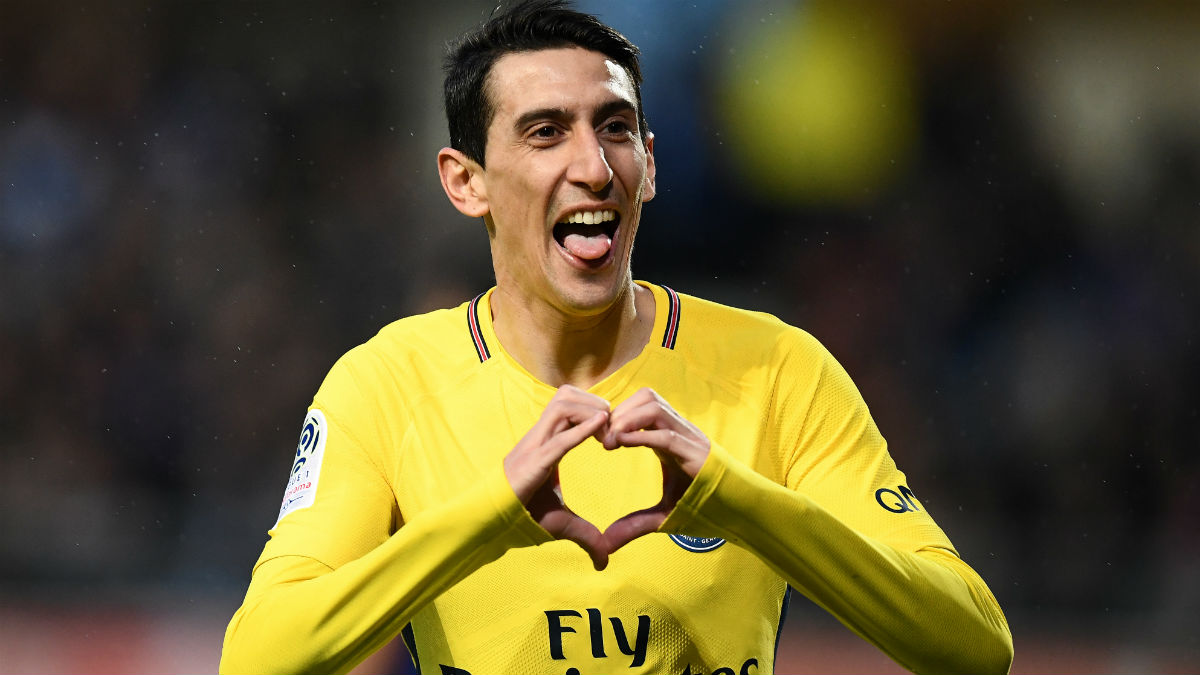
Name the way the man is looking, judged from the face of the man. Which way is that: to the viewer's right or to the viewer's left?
to the viewer's right

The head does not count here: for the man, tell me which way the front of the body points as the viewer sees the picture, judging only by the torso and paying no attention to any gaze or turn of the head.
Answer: toward the camera
